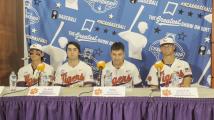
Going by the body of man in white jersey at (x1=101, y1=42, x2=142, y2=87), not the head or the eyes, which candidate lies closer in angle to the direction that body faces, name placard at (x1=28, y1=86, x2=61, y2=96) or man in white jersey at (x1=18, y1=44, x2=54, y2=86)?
the name placard

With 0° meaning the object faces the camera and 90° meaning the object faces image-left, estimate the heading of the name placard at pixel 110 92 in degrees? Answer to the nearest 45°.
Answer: approximately 0°

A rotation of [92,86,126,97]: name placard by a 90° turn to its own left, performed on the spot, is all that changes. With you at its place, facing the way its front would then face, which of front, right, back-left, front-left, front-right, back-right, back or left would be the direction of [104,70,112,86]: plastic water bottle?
left

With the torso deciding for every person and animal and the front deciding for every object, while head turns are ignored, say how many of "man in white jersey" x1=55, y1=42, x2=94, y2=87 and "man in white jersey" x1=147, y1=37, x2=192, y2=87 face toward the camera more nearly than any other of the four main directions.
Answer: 2
